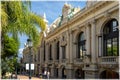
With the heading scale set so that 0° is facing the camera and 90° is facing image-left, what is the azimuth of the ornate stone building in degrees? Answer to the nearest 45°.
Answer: approximately 45°
